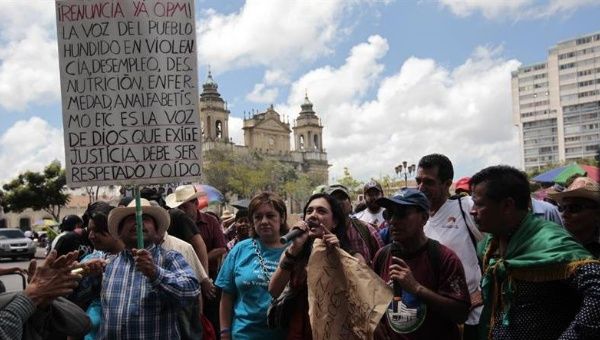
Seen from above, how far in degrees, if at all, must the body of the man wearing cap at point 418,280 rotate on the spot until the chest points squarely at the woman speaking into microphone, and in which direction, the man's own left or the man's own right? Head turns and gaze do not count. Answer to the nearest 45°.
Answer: approximately 45° to the man's own right

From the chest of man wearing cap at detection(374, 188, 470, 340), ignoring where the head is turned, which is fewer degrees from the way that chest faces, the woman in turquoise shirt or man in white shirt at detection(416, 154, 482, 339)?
the woman in turquoise shirt

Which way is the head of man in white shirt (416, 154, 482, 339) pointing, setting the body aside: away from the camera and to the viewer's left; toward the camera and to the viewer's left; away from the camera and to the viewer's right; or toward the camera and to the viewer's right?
toward the camera and to the viewer's left

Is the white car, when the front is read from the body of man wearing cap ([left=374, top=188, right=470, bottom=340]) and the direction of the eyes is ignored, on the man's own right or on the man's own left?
on the man's own right

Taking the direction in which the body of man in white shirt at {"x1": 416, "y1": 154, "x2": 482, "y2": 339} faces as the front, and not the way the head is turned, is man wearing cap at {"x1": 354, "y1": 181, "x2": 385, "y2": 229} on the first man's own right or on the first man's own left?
on the first man's own right

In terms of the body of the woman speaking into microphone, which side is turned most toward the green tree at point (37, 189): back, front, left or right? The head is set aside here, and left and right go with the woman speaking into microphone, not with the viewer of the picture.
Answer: right

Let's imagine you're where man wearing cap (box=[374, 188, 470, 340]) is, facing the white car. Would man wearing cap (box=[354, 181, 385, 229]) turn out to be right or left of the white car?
right

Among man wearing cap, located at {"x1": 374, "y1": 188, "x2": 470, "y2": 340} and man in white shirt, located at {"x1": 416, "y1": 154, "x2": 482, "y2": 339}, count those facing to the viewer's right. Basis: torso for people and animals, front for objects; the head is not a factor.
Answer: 0

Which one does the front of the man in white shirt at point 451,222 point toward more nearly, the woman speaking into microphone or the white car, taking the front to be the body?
the woman speaking into microphone

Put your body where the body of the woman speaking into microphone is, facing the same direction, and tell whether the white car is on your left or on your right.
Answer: on your right

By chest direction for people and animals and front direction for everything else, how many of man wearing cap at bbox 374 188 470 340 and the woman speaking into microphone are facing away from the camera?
0

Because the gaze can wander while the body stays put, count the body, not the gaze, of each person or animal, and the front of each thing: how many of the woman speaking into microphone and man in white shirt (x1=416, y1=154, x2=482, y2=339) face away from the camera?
0
